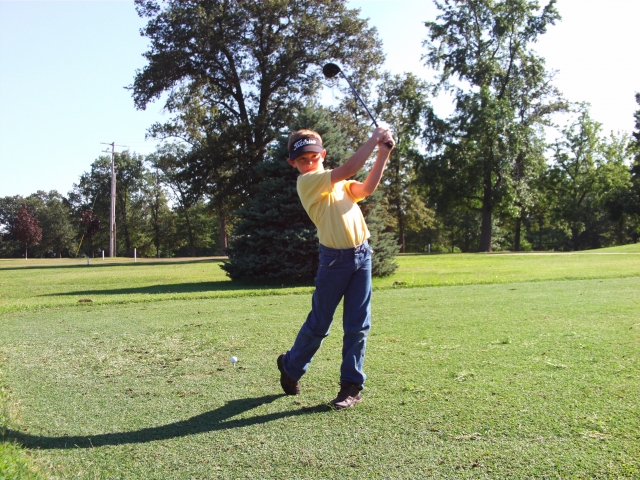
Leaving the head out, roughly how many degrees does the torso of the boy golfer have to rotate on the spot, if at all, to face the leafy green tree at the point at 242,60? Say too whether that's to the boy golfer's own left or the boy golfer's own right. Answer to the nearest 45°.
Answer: approximately 135° to the boy golfer's own left

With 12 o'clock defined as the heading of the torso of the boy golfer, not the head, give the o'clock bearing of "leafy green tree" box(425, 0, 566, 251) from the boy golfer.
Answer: The leafy green tree is roughly at 8 o'clock from the boy golfer.
